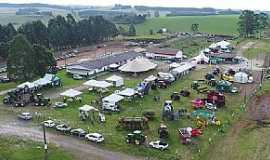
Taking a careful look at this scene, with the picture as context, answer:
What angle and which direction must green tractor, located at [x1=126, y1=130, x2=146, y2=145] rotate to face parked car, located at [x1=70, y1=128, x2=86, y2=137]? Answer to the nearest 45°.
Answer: approximately 45° to its right

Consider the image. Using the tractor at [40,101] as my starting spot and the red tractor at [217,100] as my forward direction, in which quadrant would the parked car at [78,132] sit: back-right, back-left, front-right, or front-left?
front-right

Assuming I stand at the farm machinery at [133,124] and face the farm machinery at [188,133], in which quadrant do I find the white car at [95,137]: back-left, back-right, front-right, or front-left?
back-right

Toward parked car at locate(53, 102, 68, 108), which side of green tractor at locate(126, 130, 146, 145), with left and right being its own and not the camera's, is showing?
right

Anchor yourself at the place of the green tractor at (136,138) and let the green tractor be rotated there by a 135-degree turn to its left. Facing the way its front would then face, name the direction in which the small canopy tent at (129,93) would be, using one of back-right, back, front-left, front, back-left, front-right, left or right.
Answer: left

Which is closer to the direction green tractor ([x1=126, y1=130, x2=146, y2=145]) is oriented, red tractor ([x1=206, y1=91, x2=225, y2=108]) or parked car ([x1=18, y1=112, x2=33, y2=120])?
the parked car

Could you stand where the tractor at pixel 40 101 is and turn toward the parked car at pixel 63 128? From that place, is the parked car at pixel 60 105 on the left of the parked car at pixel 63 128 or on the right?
left

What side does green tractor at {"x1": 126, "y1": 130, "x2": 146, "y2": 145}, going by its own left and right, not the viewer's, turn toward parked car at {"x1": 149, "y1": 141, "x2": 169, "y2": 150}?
left

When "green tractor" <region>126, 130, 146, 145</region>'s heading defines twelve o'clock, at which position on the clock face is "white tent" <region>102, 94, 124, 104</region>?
The white tent is roughly at 4 o'clock from the green tractor.

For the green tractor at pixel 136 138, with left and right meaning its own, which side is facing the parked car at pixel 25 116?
right

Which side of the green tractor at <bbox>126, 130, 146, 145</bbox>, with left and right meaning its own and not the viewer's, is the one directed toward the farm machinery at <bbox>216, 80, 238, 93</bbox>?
back

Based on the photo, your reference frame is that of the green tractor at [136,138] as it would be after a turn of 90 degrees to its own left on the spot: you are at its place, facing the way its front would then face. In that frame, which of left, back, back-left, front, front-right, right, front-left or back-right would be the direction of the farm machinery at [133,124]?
back-left

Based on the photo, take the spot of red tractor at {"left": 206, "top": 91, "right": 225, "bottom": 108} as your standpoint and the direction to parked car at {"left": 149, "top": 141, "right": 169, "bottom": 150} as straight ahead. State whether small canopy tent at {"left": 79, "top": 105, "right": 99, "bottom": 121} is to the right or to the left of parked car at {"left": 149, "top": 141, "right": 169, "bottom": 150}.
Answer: right

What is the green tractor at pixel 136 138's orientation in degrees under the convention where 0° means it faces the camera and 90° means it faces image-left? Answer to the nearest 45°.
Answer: approximately 45°
